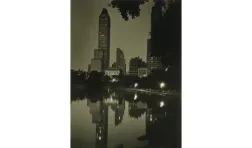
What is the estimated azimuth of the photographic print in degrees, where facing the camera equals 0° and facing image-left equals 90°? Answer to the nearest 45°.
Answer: approximately 0°
